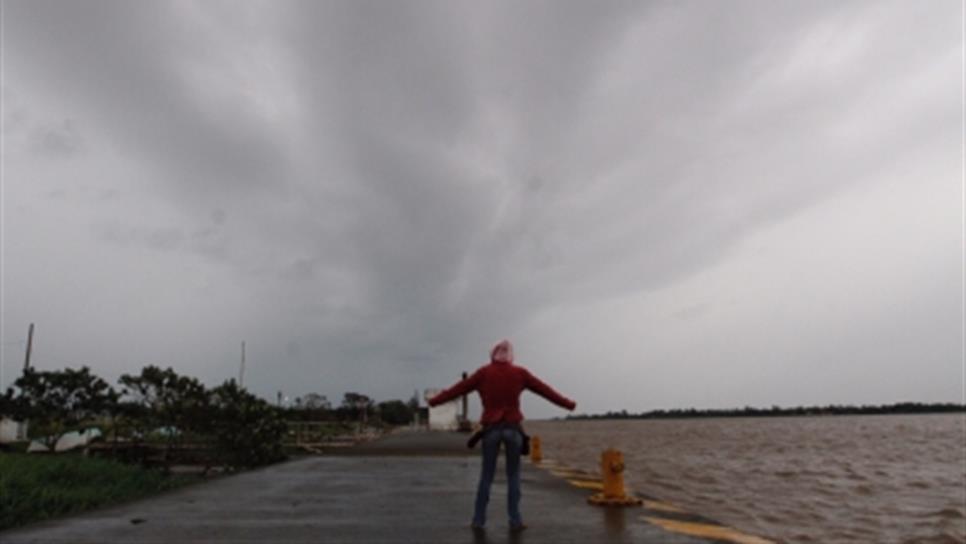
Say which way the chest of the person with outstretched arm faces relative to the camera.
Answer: away from the camera

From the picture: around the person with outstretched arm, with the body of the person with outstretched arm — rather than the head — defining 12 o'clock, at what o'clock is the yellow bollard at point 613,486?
The yellow bollard is roughly at 1 o'clock from the person with outstretched arm.

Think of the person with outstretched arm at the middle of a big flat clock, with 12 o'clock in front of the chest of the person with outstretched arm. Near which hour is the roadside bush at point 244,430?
The roadside bush is roughly at 11 o'clock from the person with outstretched arm.
